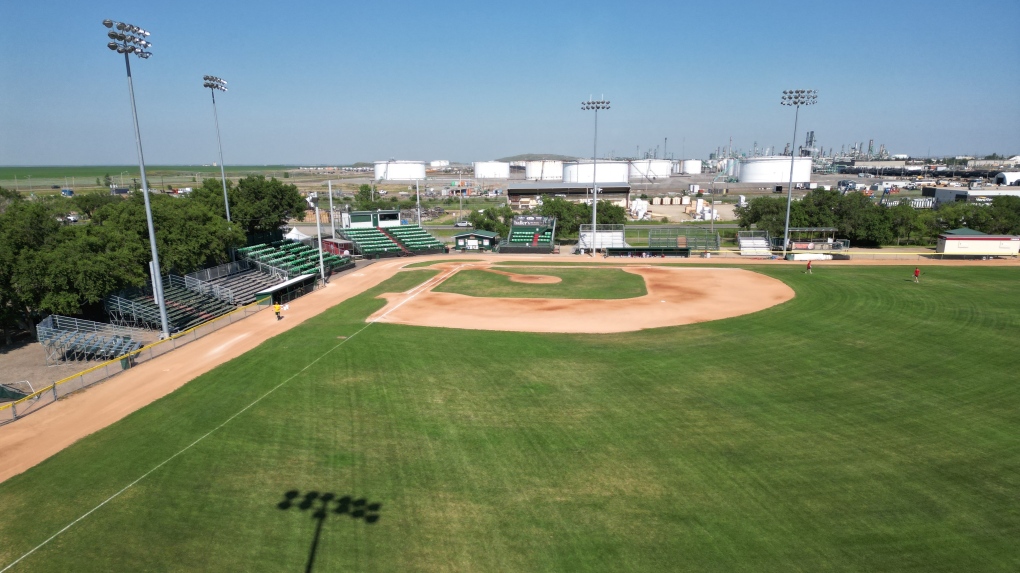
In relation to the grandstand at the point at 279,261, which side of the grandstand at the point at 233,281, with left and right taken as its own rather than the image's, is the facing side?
left

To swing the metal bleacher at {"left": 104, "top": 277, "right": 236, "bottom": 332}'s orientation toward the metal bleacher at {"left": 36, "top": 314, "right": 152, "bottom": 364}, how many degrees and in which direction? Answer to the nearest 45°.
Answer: approximately 90° to its right

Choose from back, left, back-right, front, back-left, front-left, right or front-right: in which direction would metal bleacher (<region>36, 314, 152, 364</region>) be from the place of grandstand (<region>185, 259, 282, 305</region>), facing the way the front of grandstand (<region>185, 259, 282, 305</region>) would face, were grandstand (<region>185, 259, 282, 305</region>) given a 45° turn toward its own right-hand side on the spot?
front-right

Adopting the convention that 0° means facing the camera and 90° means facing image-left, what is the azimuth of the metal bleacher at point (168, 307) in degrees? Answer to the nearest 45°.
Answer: approximately 315°

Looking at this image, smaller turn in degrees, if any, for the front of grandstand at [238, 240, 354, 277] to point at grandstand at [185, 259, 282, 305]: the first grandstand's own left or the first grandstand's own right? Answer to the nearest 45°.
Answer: approximately 90° to the first grandstand's own right

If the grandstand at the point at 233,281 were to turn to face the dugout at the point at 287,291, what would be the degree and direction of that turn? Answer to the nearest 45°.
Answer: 0° — it already faces it

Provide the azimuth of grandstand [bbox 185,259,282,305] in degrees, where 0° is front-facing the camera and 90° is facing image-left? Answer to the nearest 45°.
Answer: approximately 315°

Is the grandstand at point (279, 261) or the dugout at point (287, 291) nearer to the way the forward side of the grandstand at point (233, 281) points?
the dugout

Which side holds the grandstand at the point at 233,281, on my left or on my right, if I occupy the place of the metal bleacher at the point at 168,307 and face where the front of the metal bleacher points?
on my left
